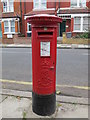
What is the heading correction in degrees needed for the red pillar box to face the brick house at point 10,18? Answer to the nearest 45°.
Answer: approximately 180°

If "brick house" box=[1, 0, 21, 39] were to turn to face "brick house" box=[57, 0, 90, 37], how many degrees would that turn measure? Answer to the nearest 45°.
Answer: approximately 45° to its left

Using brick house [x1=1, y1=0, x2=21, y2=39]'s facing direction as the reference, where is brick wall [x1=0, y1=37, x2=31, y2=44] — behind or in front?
in front

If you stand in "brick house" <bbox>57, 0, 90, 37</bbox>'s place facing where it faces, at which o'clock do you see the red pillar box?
The red pillar box is roughly at 12 o'clock from the brick house.

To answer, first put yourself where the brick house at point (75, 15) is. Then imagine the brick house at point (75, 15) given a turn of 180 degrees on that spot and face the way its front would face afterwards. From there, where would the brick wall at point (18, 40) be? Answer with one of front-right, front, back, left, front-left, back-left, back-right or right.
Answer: left

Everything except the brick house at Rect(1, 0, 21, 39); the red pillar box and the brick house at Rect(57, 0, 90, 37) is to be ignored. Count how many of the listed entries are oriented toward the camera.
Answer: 3

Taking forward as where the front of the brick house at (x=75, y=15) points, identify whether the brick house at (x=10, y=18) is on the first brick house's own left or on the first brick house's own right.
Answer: on the first brick house's own right

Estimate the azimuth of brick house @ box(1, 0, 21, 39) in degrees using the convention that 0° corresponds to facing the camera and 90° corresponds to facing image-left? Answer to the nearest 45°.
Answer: approximately 0°

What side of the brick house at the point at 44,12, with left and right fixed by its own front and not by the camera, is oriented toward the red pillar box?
front
